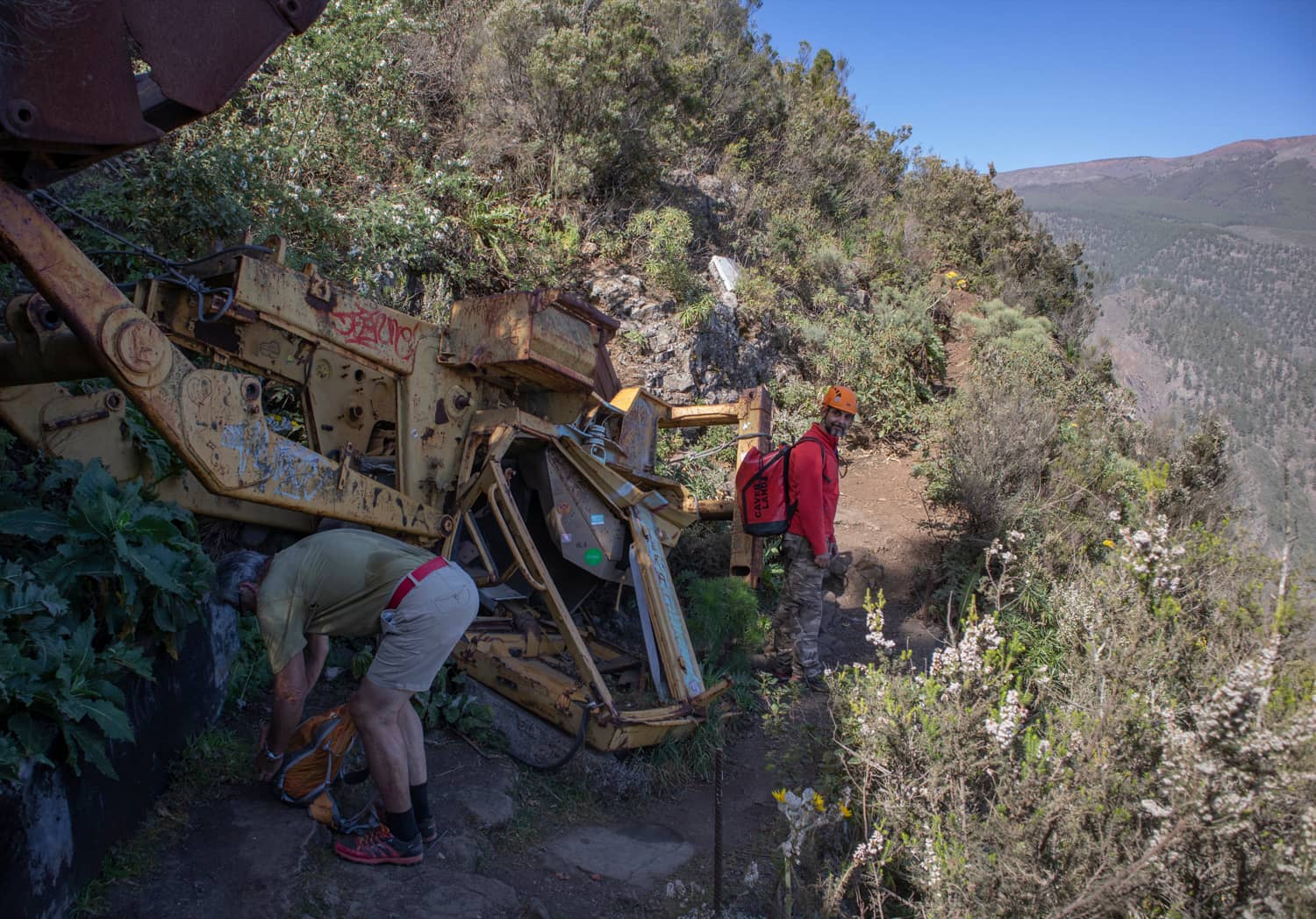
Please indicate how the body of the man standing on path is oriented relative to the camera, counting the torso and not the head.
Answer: to the viewer's right

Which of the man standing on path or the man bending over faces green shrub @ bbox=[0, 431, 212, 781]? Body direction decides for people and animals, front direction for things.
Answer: the man bending over

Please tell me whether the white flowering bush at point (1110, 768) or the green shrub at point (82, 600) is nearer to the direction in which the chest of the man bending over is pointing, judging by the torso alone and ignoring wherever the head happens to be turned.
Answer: the green shrub

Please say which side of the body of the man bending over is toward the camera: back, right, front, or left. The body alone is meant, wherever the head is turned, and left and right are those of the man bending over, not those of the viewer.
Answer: left

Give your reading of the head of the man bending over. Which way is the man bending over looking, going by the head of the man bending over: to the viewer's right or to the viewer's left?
to the viewer's left

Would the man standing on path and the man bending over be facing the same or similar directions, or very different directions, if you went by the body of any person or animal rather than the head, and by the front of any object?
very different directions

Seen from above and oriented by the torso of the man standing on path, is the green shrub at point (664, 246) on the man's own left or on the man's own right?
on the man's own left

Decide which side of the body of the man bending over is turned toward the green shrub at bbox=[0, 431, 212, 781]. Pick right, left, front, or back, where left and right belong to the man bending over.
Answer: front

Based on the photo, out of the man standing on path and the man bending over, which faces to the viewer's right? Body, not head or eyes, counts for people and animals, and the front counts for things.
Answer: the man standing on path

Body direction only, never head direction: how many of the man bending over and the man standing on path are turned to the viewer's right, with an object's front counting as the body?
1

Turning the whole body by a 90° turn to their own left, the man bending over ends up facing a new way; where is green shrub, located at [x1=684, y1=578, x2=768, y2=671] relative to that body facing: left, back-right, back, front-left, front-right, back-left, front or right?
back-left
